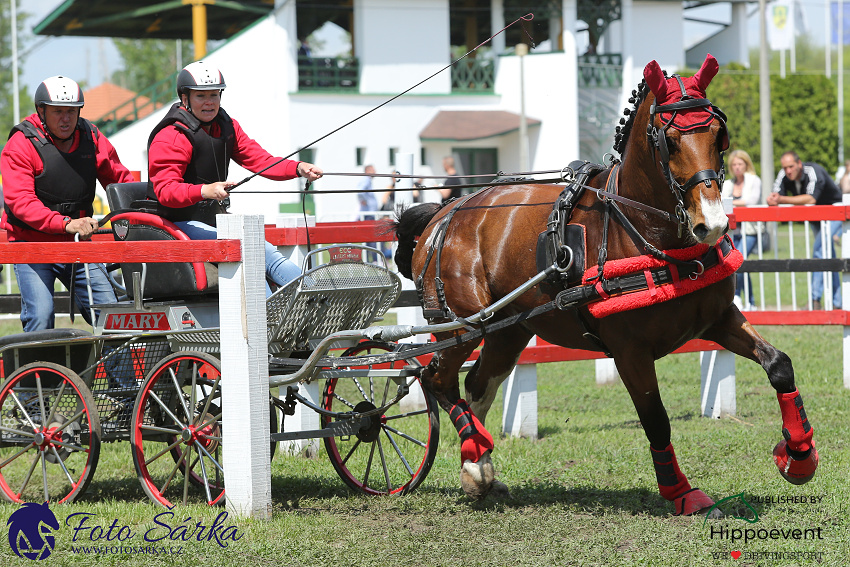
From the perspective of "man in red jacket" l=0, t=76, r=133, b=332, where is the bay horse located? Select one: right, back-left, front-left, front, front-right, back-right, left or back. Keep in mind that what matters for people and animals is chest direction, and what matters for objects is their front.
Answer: front

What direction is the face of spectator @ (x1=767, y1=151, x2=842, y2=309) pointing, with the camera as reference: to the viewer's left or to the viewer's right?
to the viewer's left

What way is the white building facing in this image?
toward the camera

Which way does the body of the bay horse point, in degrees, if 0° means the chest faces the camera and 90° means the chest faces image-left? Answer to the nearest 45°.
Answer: approximately 315°

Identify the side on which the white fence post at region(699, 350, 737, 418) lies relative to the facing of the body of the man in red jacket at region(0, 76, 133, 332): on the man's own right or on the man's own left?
on the man's own left

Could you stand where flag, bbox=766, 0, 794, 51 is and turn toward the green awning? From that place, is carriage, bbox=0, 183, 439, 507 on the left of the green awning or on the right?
left

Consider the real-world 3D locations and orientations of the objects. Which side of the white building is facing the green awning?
right

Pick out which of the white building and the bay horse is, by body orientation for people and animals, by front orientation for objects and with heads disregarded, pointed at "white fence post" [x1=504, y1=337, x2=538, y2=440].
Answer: the white building

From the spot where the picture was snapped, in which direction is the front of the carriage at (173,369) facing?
facing the viewer and to the right of the viewer

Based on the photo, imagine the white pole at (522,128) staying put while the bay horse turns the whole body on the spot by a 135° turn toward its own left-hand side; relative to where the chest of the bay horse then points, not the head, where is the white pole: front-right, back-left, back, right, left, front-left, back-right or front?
front

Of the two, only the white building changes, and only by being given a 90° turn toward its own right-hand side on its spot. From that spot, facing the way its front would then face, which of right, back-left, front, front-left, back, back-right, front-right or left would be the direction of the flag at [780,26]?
back-right
